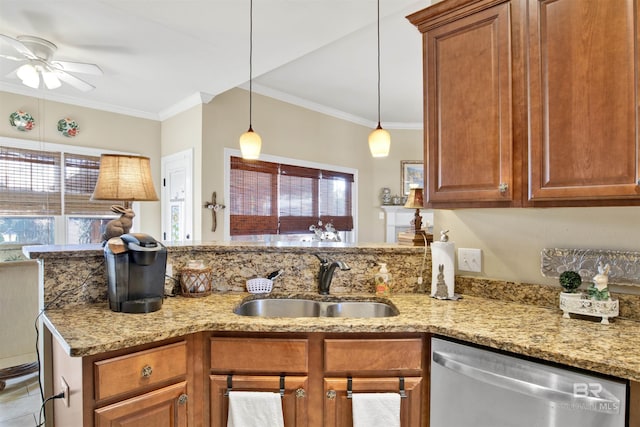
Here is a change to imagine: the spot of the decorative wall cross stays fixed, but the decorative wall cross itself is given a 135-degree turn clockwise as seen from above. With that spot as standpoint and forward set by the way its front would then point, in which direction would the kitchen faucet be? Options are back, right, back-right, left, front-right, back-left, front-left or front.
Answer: back-left

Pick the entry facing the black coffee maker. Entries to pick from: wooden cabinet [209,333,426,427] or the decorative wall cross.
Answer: the decorative wall cross

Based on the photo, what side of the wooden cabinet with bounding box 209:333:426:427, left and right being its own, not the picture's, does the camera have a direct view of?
front

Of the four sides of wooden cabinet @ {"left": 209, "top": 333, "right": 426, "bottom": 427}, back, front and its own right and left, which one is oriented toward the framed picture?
back

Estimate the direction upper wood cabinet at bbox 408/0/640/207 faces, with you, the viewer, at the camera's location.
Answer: facing the viewer and to the left of the viewer

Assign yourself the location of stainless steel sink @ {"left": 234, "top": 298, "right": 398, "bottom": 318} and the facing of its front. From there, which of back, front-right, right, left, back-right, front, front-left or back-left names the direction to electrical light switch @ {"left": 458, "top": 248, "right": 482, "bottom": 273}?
left

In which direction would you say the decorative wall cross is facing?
toward the camera

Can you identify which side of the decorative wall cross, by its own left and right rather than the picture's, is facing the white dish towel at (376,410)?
front

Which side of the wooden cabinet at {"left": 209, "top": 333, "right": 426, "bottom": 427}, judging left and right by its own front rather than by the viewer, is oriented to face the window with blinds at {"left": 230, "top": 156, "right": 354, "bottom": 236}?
back

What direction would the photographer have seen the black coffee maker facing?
facing the viewer and to the right of the viewer

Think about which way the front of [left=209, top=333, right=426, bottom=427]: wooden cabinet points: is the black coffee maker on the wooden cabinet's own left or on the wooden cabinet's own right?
on the wooden cabinet's own right

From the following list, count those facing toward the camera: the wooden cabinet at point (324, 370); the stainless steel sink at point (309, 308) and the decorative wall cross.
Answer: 3
